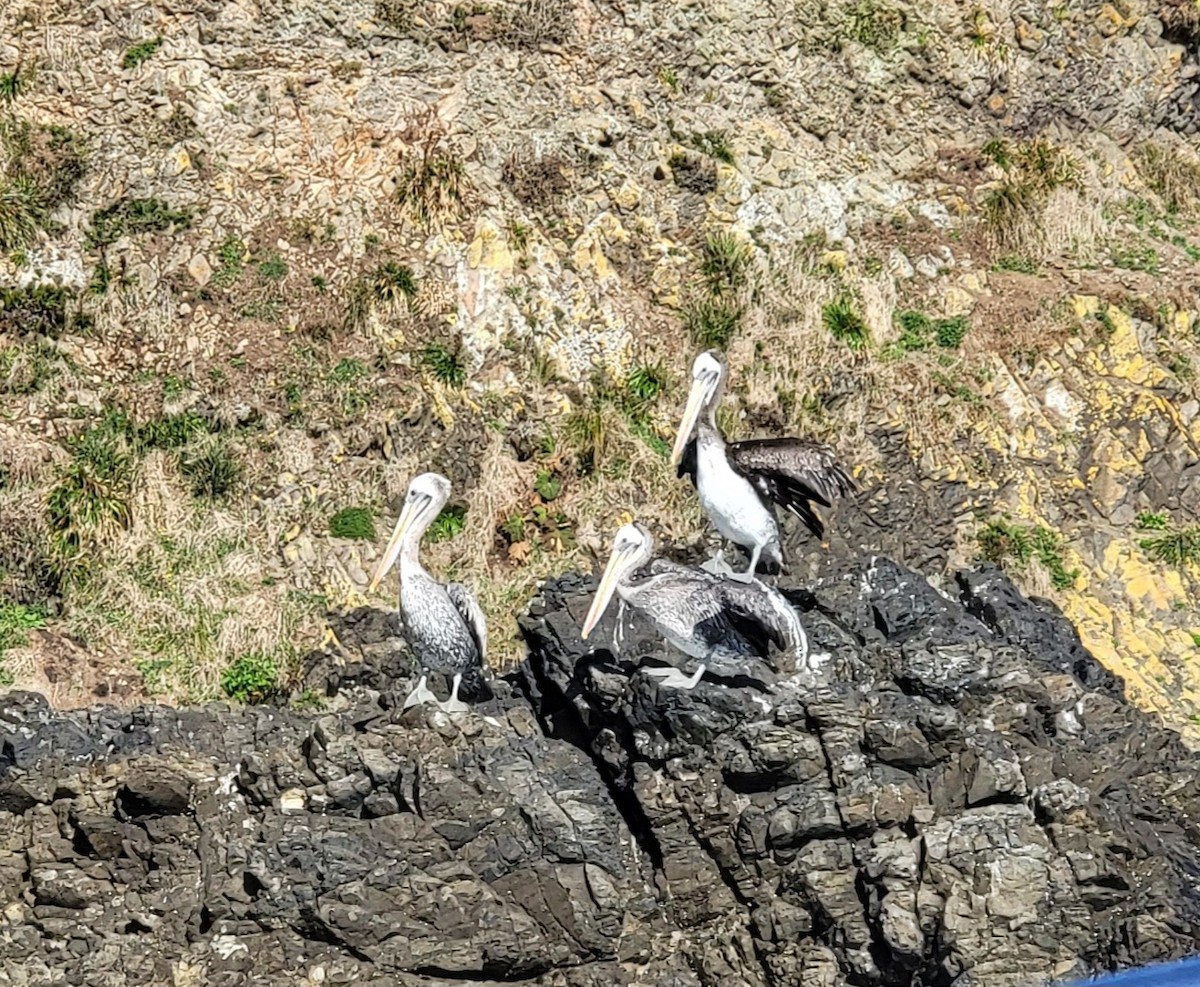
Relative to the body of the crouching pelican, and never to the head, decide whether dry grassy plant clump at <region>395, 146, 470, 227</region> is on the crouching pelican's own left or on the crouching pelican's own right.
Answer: on the crouching pelican's own right

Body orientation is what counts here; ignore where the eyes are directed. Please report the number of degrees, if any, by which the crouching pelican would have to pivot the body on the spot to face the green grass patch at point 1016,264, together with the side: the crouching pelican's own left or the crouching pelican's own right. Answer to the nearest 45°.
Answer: approximately 90° to the crouching pelican's own right

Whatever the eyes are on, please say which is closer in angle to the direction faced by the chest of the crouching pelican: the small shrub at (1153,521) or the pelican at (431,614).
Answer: the pelican

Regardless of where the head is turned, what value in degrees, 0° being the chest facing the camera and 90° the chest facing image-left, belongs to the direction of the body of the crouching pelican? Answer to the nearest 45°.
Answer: approximately 90°

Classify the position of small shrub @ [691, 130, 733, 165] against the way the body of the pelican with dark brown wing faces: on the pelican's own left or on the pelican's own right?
on the pelican's own right

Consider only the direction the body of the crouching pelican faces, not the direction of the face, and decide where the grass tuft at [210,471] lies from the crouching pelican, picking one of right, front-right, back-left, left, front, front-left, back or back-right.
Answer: front-right

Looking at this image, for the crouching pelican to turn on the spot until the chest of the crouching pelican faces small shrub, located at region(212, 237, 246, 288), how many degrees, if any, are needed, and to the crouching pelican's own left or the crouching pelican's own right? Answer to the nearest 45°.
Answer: approximately 45° to the crouching pelican's own right

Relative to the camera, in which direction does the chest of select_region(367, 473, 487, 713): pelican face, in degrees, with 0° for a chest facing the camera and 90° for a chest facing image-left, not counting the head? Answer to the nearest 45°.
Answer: approximately 45°

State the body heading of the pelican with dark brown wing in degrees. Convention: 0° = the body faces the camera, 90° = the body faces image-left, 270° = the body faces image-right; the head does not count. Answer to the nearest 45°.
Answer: approximately 45°

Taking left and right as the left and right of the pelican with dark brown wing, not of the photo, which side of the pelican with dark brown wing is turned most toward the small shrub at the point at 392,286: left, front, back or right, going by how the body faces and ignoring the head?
right
